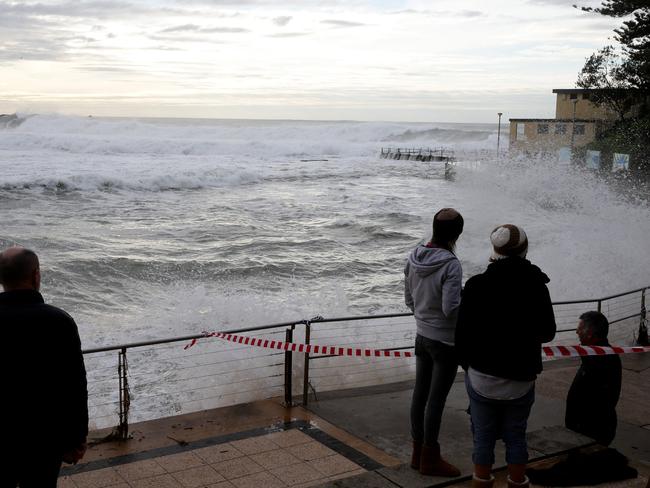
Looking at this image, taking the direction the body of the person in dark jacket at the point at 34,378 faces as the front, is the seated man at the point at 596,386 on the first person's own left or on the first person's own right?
on the first person's own right

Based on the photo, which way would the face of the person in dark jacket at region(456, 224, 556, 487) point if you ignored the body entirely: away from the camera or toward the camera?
away from the camera

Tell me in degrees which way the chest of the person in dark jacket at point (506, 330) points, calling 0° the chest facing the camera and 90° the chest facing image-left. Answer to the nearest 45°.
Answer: approximately 180°

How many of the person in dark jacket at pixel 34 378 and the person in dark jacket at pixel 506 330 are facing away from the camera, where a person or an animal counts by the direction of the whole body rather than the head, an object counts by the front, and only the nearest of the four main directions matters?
2

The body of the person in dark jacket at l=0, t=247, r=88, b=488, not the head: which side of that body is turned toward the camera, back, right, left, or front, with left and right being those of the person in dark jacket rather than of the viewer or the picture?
back

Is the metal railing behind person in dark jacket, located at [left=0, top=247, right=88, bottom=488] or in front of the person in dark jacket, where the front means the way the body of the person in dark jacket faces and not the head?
in front

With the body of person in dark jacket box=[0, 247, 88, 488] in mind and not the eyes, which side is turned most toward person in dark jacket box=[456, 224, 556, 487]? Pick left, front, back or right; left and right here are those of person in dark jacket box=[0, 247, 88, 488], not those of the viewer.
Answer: right

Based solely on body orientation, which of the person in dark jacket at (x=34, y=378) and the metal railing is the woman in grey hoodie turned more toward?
the metal railing

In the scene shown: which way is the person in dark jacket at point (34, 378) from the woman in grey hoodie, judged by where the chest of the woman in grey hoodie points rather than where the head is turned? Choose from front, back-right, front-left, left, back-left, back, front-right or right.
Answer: back

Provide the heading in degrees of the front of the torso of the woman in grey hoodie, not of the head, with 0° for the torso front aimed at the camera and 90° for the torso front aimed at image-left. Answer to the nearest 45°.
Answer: approximately 225°

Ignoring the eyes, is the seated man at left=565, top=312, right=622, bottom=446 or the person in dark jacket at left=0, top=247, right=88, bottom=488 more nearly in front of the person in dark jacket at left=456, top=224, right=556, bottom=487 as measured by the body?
the seated man

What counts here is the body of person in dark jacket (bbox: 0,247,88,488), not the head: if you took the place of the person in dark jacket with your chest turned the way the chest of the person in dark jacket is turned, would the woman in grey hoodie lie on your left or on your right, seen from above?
on your right
